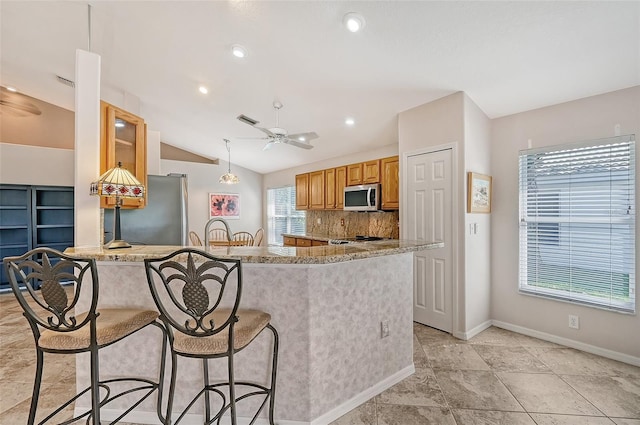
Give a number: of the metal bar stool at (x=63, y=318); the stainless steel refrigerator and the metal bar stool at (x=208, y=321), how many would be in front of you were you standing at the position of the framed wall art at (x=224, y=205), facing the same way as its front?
3

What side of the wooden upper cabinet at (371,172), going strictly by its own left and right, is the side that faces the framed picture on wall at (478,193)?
left

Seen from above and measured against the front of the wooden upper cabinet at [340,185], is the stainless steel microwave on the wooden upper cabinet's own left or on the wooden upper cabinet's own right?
on the wooden upper cabinet's own left

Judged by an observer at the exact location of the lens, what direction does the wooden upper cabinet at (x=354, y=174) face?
facing the viewer and to the left of the viewer

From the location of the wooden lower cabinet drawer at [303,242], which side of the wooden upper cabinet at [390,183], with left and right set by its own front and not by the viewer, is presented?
right
